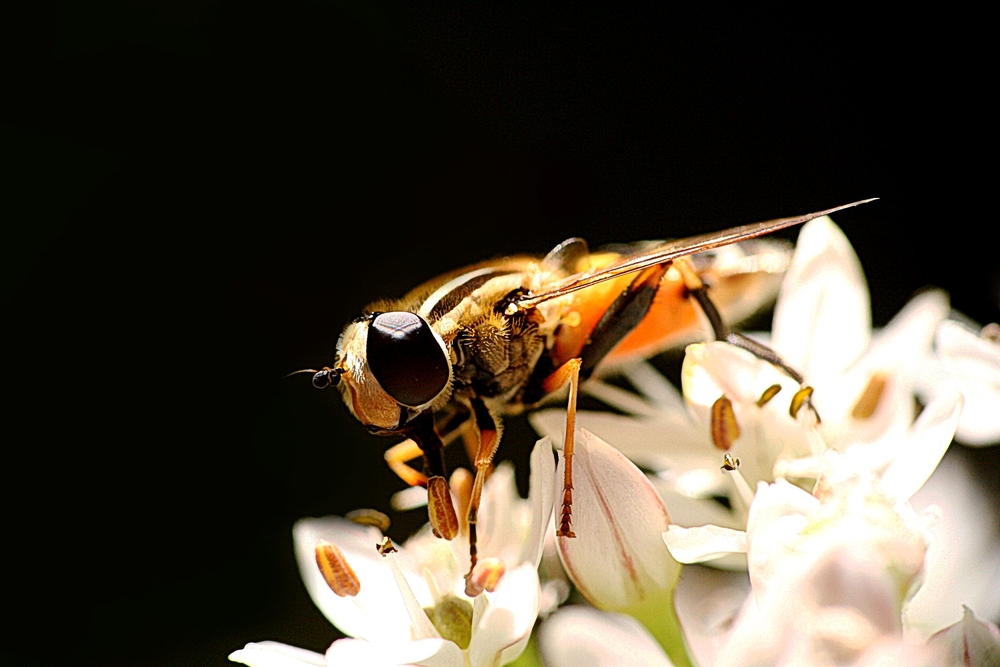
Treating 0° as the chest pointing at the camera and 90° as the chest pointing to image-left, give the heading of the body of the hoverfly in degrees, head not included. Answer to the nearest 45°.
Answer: approximately 90°
